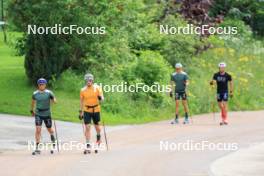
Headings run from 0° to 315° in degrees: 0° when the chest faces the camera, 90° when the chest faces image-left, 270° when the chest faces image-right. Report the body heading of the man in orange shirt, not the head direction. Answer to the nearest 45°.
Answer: approximately 0°

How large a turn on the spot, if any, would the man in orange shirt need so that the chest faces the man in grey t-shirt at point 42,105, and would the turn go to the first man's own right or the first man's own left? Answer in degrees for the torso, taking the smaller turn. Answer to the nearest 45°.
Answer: approximately 90° to the first man's own right

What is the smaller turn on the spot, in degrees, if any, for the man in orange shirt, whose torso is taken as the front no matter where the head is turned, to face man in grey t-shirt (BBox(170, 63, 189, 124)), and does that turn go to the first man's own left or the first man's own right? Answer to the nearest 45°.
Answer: approximately 135° to the first man's own left
